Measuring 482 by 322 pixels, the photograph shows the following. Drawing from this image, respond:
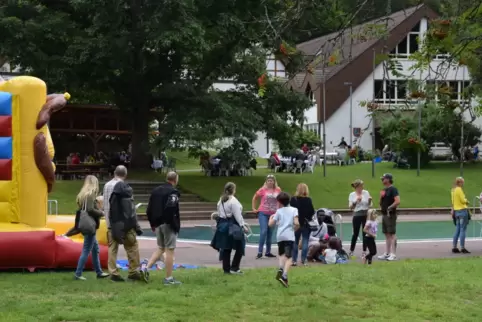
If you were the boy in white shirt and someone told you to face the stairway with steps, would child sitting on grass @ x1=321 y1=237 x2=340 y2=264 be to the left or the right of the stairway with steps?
right

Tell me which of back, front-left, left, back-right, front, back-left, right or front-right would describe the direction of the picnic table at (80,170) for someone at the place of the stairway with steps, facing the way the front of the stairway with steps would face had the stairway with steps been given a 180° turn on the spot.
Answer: front-left

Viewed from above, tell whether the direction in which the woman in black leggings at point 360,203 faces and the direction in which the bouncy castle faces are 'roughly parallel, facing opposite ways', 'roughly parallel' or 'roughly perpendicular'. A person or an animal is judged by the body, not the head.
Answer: roughly perpendicular

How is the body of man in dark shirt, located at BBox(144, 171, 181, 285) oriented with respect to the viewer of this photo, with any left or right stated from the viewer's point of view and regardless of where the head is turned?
facing away from the viewer and to the right of the viewer

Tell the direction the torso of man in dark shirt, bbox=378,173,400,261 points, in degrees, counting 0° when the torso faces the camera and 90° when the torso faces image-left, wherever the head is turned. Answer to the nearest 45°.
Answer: approximately 90°

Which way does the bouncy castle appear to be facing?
to the viewer's right
